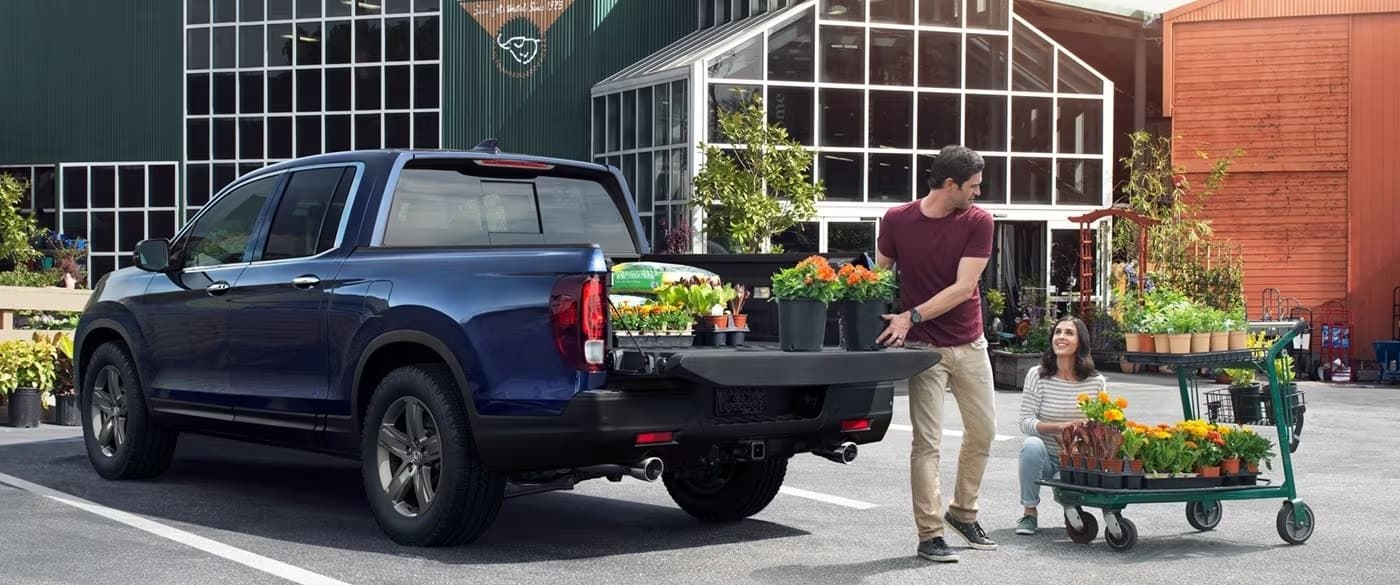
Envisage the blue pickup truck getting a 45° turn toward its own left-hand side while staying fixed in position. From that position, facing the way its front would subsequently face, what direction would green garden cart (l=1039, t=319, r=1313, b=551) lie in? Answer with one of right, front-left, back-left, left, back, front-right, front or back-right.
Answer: back

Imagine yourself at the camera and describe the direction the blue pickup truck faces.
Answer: facing away from the viewer and to the left of the viewer

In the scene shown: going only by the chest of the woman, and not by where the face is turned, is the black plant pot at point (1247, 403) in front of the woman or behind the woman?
behind

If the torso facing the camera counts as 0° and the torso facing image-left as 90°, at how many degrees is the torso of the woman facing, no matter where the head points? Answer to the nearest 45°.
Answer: approximately 45°

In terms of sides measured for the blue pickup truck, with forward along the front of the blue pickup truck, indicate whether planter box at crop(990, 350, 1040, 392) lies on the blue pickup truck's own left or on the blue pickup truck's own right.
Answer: on the blue pickup truck's own right

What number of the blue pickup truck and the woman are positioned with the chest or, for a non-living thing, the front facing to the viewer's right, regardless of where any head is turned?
0

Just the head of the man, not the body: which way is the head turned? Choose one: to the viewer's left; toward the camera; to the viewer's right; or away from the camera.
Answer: to the viewer's right

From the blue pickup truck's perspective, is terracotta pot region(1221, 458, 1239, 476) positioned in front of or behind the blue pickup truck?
behind

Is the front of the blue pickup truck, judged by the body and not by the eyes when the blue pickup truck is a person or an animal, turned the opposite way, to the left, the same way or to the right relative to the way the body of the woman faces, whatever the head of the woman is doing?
to the right

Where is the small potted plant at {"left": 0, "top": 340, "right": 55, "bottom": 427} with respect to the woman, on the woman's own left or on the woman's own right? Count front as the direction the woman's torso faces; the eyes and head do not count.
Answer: on the woman's own right
